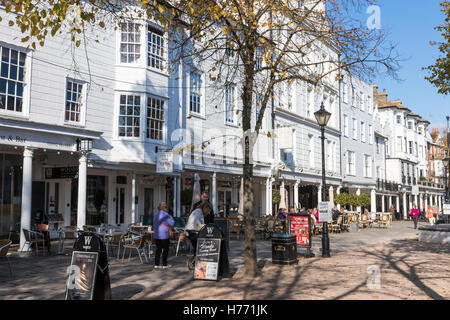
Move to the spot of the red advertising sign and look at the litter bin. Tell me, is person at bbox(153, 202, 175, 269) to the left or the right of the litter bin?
right

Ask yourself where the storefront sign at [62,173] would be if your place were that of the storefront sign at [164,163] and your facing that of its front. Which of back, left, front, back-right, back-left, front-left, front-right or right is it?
right

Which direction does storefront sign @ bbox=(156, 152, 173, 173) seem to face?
toward the camera

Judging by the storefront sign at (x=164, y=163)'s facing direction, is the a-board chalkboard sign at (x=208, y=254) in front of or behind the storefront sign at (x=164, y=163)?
in front

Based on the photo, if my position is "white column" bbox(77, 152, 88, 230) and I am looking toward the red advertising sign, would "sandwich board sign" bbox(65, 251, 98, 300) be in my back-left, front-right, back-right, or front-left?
front-right

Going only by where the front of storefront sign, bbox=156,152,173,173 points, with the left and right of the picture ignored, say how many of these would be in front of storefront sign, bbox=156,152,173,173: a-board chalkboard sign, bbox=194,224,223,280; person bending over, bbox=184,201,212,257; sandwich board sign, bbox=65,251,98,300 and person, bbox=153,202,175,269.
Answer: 4

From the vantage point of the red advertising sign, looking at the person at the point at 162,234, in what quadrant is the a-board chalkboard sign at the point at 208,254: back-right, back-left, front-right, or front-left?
front-left

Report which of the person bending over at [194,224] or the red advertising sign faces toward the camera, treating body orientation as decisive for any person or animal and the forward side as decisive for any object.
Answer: the red advertising sign

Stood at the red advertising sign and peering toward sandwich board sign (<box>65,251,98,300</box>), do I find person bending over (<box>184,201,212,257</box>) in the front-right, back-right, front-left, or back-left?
front-right

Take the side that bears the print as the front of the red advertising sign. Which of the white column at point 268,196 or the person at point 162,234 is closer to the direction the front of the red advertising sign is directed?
the person

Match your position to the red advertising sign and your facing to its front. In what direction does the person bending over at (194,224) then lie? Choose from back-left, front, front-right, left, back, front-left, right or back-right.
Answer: front-right

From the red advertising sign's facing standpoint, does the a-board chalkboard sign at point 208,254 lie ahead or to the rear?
ahead

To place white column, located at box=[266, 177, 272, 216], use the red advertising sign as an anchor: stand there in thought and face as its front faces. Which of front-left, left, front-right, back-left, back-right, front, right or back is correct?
back
